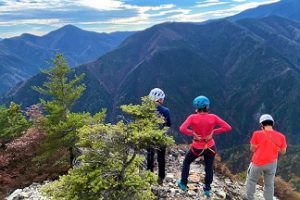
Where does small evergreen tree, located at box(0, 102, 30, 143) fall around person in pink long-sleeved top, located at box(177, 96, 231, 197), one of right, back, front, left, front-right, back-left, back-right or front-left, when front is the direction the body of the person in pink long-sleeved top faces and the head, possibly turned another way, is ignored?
front-left

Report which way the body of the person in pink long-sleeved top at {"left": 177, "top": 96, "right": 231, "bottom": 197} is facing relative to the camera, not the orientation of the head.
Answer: away from the camera

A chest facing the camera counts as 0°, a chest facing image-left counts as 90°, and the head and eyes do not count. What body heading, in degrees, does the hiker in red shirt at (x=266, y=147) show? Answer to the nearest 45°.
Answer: approximately 180°

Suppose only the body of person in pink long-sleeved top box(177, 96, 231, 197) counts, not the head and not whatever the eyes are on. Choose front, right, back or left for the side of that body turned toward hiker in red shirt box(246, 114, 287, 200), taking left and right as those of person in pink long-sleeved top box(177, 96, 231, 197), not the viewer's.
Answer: right

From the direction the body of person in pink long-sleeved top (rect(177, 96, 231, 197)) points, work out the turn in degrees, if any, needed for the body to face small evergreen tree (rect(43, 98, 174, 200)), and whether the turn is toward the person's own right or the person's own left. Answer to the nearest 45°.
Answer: approximately 135° to the person's own left

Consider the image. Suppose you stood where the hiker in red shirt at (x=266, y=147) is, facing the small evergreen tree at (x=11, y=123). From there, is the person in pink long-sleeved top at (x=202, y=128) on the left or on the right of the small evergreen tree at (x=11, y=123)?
left

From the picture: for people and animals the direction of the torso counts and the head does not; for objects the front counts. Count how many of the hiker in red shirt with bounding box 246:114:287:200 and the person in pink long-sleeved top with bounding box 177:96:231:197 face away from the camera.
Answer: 2

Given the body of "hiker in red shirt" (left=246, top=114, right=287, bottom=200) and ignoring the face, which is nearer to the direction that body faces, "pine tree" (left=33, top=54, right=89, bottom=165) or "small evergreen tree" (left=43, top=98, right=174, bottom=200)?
the pine tree

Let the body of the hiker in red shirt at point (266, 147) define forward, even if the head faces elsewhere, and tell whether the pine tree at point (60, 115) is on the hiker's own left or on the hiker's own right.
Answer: on the hiker's own left

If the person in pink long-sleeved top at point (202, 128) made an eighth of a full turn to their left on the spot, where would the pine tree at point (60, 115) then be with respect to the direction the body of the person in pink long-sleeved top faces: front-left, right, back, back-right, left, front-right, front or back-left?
front

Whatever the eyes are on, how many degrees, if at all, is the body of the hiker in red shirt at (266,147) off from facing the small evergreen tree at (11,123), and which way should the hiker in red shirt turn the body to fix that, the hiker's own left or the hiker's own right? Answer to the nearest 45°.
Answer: approximately 45° to the hiker's own left
